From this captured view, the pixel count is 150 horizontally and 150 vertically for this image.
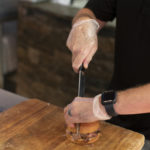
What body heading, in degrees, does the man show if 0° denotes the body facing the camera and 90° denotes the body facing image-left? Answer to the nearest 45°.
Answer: approximately 45°
